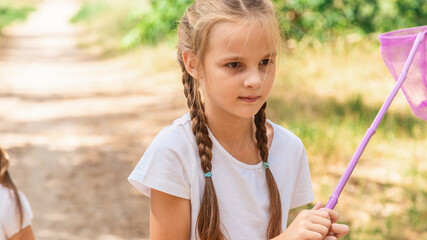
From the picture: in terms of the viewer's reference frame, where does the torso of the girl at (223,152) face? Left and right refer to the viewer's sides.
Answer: facing the viewer and to the right of the viewer

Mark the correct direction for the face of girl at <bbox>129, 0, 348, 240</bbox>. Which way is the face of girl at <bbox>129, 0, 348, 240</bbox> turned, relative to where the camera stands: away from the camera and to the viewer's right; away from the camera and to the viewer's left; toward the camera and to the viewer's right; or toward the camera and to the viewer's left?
toward the camera and to the viewer's right
